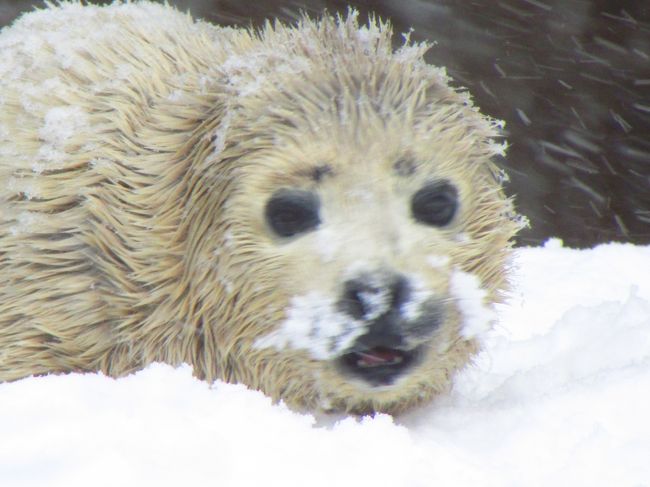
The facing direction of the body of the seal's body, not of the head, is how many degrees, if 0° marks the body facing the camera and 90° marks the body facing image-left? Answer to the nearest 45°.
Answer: approximately 315°
